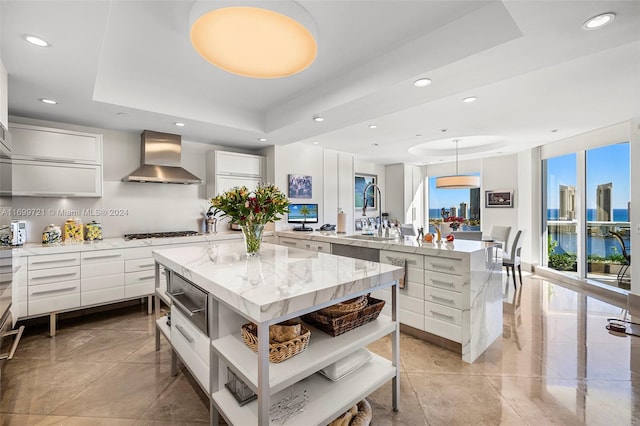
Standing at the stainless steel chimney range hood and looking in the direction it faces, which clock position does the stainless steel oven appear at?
The stainless steel oven is roughly at 12 o'clock from the stainless steel chimney range hood.

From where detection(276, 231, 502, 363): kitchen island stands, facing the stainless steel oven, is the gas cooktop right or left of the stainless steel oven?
right

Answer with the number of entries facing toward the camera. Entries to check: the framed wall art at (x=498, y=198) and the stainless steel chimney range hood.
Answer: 2

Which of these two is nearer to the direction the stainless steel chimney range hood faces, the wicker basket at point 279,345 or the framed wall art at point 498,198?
the wicker basket

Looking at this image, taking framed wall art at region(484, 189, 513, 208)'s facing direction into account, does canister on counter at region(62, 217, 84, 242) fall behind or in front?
in front

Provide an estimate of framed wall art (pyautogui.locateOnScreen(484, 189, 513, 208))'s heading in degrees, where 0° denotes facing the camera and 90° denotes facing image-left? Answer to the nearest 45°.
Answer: approximately 0°

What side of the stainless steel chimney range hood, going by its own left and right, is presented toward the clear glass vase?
front

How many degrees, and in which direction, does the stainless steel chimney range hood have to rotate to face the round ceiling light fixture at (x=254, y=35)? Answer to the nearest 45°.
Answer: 0° — it already faces it

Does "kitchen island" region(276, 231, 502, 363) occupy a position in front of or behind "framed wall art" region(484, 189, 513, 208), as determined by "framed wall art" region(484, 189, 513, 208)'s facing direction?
in front

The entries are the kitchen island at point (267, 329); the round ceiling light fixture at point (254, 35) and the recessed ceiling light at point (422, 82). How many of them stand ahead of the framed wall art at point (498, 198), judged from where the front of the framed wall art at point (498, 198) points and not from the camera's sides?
3

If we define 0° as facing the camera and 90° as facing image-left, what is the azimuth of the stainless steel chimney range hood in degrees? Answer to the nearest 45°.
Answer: approximately 0°

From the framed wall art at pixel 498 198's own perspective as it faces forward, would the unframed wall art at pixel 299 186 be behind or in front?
in front

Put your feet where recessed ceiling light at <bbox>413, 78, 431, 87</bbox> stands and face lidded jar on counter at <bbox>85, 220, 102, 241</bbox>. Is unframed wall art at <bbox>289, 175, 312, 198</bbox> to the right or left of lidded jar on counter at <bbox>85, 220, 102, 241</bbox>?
right
